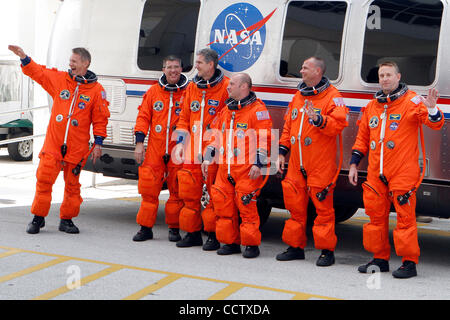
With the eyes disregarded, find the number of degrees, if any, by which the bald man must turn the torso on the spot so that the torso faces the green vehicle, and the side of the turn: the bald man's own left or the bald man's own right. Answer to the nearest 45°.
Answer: approximately 90° to the bald man's own right

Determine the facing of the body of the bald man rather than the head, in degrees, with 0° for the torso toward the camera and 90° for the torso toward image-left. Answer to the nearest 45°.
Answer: approximately 45°
